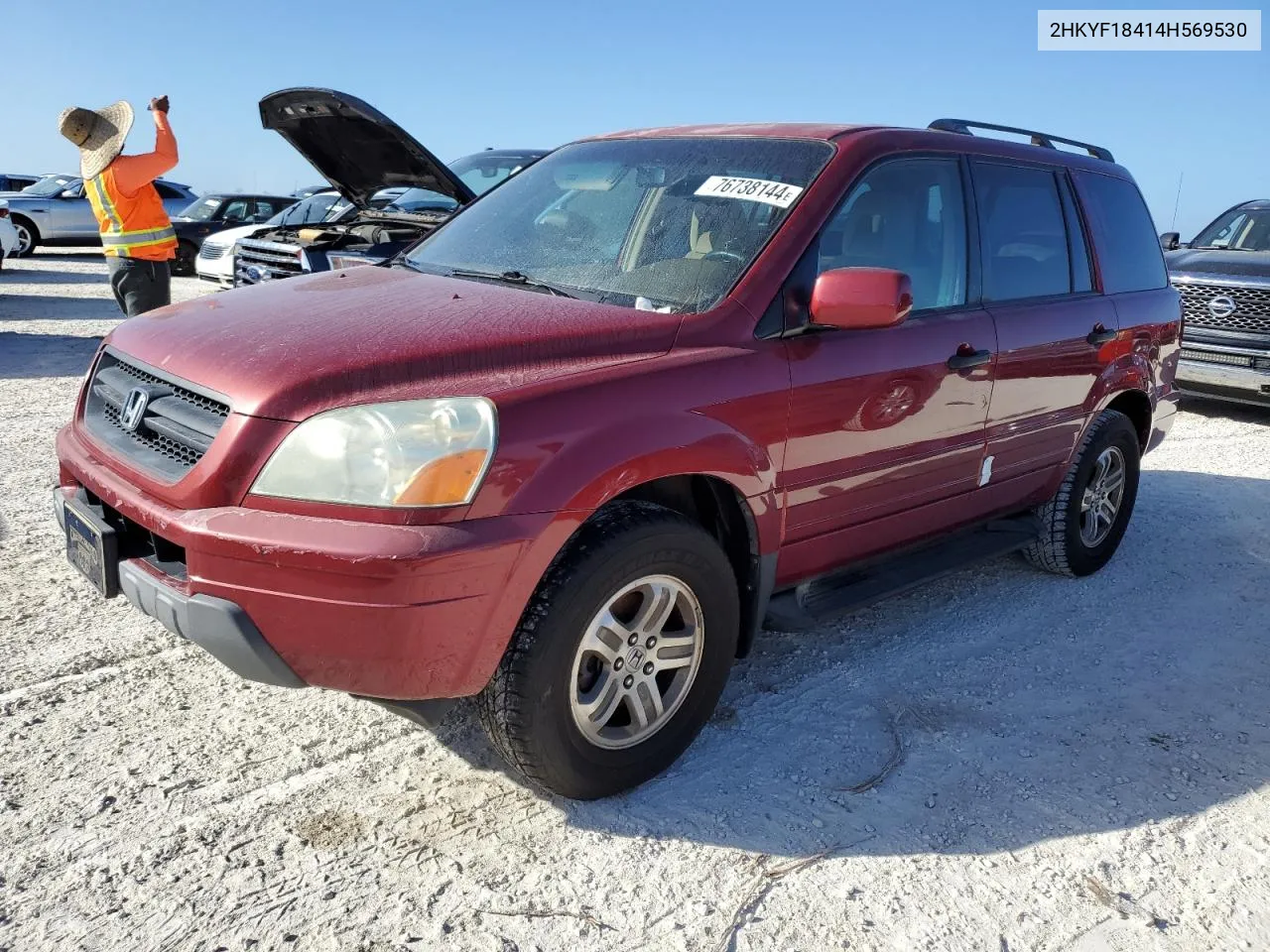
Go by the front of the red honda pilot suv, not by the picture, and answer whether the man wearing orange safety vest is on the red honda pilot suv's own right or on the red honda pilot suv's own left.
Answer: on the red honda pilot suv's own right

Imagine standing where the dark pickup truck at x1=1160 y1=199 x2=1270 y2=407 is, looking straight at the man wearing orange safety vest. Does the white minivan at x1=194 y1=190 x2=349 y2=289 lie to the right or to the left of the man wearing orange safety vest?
right

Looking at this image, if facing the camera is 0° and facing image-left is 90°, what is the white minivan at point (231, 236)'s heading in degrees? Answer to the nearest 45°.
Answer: approximately 45°

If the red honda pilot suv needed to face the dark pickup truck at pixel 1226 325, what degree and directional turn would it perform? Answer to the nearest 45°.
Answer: approximately 180°

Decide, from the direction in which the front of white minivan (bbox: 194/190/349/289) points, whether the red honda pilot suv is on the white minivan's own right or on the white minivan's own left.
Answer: on the white minivan's own left
